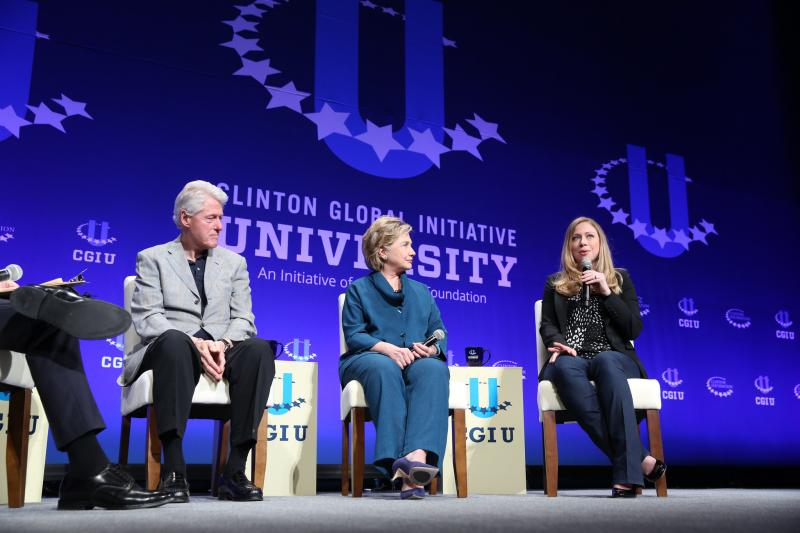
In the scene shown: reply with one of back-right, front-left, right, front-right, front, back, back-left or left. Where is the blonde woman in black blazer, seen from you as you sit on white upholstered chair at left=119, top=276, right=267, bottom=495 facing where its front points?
front-left

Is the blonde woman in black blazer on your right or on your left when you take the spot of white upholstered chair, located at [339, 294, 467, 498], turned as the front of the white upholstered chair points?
on your left

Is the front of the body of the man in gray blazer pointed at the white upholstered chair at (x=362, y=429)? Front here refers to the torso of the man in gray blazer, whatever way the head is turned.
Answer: no

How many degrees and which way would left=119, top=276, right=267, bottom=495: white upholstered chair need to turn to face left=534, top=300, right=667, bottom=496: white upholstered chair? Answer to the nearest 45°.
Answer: approximately 45° to its left

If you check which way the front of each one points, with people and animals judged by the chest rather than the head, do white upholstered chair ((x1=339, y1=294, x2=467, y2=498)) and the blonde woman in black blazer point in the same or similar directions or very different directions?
same or similar directions

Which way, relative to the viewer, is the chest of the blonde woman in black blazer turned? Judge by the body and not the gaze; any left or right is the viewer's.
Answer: facing the viewer

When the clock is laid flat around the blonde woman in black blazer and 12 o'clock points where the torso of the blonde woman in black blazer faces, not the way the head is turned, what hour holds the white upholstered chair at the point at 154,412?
The white upholstered chair is roughly at 2 o'clock from the blonde woman in black blazer.

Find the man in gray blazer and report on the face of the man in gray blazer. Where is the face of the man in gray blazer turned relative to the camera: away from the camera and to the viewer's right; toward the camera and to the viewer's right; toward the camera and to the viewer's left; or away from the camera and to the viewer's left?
toward the camera and to the viewer's right

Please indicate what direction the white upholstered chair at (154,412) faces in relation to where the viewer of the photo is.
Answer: facing the viewer and to the right of the viewer

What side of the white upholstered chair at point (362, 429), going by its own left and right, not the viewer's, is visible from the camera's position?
front

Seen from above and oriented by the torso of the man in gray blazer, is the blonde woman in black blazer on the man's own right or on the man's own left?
on the man's own left

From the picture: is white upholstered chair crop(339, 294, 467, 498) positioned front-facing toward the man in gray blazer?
no

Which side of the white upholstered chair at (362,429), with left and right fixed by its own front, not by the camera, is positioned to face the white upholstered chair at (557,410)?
left

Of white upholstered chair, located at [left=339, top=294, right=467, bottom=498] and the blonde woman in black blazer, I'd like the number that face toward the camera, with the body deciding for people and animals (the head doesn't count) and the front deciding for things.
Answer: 2
